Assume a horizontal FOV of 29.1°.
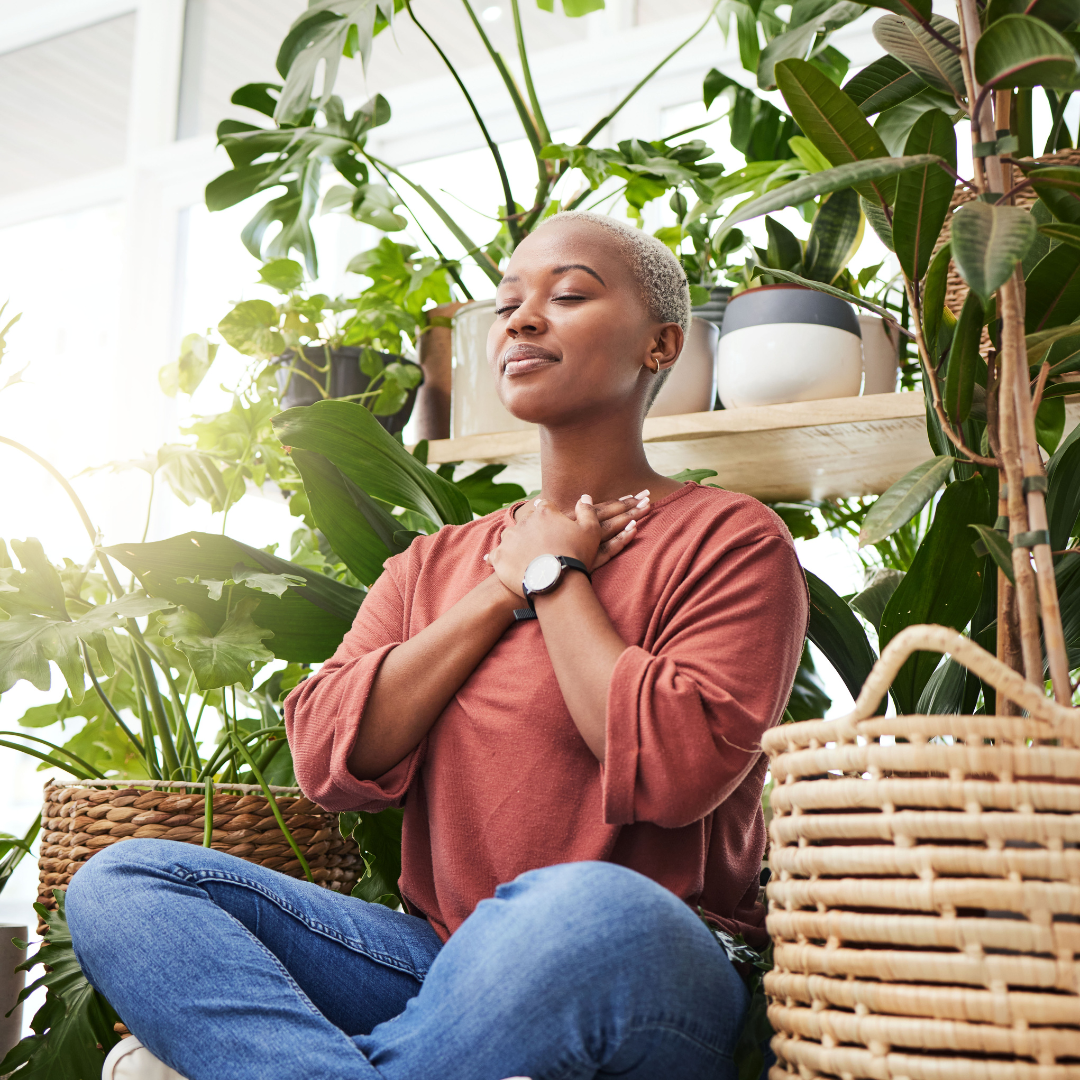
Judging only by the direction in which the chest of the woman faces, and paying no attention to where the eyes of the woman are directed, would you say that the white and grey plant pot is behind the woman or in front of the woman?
behind

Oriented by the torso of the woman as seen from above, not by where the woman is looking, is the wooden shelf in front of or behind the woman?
behind

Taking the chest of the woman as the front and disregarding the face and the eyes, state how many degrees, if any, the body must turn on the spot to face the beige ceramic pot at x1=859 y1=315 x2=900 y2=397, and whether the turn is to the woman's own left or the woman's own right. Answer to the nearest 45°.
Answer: approximately 180°

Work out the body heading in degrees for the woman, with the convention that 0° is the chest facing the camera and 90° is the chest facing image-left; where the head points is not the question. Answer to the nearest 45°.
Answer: approximately 45°

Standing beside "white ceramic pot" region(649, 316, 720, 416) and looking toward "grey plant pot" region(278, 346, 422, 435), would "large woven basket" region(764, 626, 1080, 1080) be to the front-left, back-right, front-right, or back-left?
back-left

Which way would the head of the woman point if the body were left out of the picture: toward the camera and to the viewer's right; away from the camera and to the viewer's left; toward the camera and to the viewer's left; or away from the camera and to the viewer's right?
toward the camera and to the viewer's left

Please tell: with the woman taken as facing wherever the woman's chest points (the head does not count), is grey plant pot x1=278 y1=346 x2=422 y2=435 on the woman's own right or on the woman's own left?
on the woman's own right
